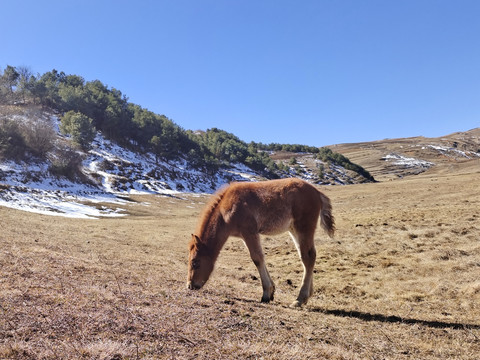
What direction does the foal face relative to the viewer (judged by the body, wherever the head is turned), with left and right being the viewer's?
facing to the left of the viewer
